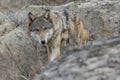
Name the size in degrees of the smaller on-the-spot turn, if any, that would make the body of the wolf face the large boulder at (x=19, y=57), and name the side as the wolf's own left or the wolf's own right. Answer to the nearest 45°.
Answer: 0° — it already faces it

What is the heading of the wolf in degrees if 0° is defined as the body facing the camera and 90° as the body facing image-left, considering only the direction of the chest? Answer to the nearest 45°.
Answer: approximately 45°

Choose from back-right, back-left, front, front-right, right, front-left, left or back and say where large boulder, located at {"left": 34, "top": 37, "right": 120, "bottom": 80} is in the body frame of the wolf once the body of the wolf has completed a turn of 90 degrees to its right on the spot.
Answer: back-left
